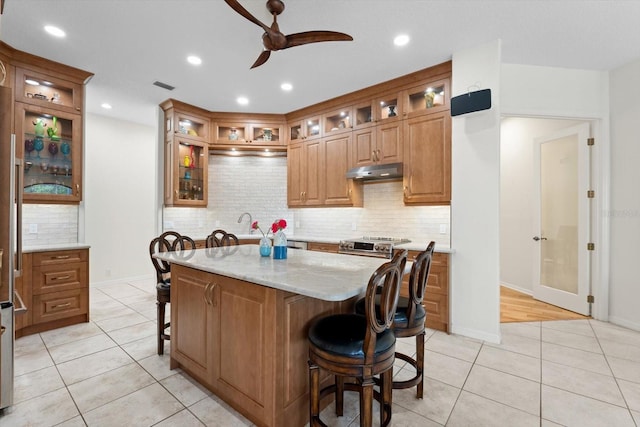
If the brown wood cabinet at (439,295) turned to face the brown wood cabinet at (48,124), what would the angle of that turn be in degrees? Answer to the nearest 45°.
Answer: approximately 45° to its right

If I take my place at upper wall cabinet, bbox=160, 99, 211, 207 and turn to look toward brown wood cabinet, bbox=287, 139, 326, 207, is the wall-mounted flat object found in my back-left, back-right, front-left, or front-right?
front-right

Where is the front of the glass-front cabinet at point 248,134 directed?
toward the camera

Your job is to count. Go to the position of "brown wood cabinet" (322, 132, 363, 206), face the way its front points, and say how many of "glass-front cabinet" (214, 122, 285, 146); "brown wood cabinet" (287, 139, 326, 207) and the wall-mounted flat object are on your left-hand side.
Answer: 1

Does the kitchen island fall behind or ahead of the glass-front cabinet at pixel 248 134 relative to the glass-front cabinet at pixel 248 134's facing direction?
ahead

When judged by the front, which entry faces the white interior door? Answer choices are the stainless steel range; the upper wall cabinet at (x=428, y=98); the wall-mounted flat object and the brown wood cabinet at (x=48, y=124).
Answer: the brown wood cabinet

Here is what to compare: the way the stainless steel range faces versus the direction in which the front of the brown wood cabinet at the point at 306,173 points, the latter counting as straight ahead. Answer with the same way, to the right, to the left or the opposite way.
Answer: the same way

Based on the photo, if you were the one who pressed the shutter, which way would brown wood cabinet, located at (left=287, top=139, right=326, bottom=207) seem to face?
facing the viewer and to the left of the viewer

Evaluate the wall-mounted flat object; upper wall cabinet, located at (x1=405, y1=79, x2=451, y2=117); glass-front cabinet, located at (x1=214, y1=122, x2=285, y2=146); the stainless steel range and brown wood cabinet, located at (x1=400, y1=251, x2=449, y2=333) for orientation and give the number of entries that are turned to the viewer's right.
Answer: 0

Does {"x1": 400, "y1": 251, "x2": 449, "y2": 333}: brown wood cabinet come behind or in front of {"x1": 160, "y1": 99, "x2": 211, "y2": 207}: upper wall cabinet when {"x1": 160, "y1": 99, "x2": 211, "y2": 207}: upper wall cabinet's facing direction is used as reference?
in front

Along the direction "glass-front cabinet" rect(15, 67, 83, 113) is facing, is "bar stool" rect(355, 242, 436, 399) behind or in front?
in front

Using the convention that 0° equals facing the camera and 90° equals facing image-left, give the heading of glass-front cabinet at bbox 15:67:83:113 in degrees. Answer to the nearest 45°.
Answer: approximately 315°

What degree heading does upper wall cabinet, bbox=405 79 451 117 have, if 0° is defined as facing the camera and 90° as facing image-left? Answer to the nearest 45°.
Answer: approximately 45°

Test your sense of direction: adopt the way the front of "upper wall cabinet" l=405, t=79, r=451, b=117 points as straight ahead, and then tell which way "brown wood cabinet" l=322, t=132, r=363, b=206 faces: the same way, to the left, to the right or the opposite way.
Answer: the same way

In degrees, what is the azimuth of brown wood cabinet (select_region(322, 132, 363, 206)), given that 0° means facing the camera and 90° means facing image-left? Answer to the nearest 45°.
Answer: approximately 45°

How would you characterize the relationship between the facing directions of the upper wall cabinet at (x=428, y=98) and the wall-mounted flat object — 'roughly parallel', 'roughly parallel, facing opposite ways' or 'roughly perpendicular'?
roughly parallel

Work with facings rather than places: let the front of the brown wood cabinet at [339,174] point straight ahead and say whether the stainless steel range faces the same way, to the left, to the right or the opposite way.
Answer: the same way

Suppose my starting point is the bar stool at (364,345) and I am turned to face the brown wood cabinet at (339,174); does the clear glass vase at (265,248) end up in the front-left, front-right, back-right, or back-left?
front-left

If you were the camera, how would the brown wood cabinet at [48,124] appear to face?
facing the viewer and to the right of the viewer
